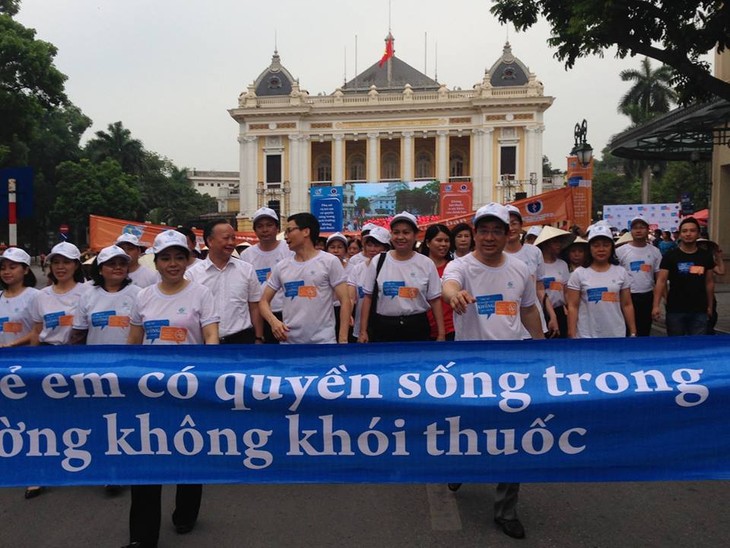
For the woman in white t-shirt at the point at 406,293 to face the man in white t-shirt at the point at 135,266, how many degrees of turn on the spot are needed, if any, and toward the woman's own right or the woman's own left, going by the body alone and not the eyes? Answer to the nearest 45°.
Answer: approximately 90° to the woman's own right

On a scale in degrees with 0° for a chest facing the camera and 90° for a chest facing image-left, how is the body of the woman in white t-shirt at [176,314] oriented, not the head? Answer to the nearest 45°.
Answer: approximately 0°

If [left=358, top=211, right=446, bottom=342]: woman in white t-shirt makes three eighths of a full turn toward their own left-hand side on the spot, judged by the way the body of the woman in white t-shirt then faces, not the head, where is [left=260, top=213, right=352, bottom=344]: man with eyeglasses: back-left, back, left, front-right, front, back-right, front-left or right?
back-left

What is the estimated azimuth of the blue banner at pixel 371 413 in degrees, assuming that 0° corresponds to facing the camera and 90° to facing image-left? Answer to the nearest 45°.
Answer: approximately 0°

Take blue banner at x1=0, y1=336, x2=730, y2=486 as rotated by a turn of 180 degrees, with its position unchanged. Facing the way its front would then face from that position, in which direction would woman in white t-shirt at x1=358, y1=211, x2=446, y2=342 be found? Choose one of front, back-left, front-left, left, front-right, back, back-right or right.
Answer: front

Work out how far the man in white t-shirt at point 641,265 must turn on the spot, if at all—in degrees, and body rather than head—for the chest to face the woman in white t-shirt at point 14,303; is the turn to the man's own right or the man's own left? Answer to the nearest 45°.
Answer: approximately 45° to the man's own right

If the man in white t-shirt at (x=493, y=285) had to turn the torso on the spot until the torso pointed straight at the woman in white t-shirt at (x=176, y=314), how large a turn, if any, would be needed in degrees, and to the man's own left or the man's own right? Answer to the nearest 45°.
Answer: approximately 90° to the man's own right

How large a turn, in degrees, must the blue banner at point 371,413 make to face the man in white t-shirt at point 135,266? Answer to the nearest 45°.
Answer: approximately 135° to its right

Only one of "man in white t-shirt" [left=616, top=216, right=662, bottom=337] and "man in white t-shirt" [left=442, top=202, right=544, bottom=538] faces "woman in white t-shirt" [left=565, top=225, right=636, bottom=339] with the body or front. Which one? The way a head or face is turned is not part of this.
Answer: "man in white t-shirt" [left=616, top=216, right=662, bottom=337]

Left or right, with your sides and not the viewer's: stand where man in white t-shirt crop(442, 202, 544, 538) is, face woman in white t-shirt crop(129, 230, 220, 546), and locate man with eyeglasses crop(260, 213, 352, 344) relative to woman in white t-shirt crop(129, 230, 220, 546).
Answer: right

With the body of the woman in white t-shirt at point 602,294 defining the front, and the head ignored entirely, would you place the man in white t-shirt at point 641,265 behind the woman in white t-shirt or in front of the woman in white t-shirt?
behind
